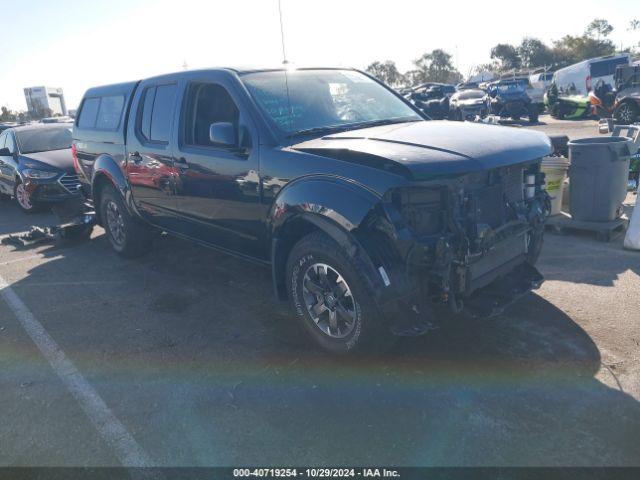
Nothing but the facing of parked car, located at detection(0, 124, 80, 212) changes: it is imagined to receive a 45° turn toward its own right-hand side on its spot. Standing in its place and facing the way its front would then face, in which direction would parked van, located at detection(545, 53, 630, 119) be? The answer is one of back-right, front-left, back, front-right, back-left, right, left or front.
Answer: left

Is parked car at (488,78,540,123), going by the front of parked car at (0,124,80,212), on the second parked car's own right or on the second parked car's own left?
on the second parked car's own left

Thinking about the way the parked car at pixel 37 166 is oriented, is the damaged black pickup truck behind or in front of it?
in front

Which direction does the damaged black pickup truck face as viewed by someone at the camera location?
facing the viewer and to the right of the viewer
